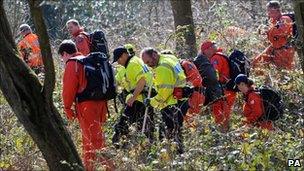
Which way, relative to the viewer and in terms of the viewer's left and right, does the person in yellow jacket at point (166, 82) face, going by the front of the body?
facing to the left of the viewer

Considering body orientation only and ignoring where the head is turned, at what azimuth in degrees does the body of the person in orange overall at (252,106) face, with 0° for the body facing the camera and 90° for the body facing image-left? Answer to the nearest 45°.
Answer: approximately 90°
